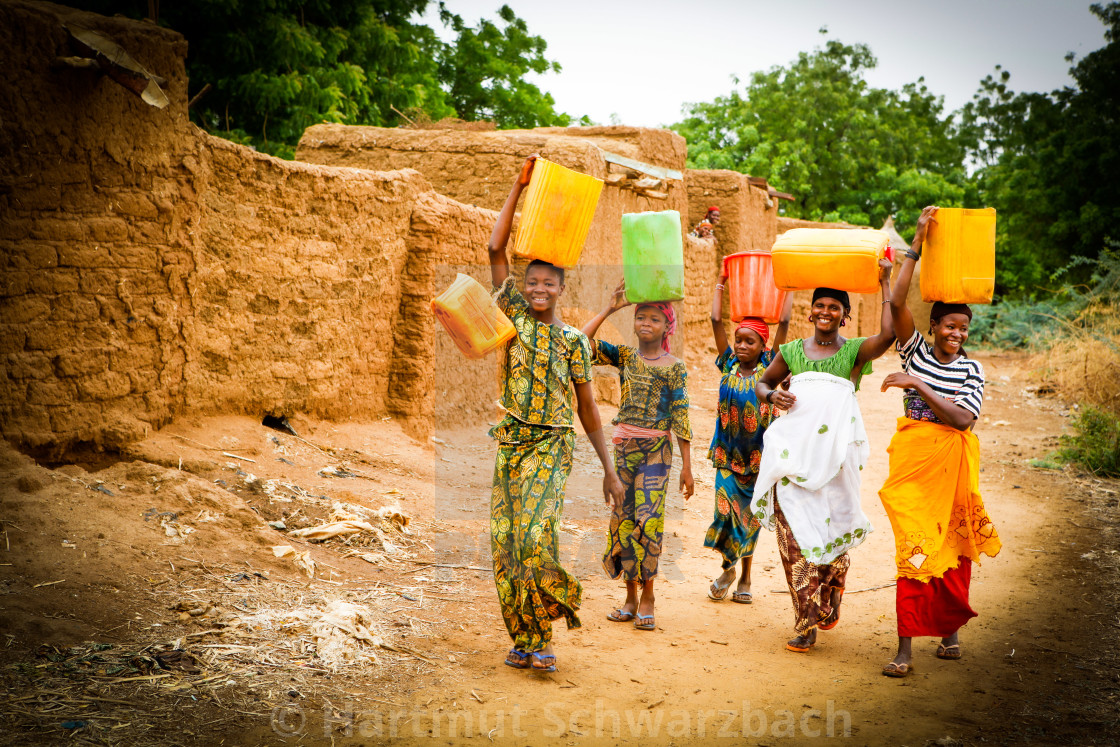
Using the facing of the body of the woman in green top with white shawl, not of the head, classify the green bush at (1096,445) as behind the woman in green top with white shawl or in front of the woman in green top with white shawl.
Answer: behind

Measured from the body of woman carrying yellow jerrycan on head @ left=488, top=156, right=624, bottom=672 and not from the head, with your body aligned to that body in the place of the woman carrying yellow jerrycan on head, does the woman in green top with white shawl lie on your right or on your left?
on your left

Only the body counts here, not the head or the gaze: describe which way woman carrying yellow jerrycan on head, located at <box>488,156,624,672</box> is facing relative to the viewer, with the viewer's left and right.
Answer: facing the viewer

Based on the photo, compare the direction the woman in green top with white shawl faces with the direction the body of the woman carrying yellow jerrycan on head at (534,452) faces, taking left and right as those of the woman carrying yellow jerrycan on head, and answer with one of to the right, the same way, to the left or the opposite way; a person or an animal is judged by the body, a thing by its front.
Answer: the same way

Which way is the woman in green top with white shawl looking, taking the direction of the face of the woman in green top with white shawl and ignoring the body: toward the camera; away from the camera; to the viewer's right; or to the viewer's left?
toward the camera

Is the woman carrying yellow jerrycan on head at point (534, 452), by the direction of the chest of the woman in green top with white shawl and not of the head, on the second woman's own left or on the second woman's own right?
on the second woman's own right

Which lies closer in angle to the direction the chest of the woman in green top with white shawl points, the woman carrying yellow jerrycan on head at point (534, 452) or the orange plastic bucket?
the woman carrying yellow jerrycan on head

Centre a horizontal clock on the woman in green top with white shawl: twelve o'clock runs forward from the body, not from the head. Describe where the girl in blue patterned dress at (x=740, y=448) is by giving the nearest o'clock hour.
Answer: The girl in blue patterned dress is roughly at 5 o'clock from the woman in green top with white shawl.

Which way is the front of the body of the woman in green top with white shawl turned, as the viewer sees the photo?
toward the camera

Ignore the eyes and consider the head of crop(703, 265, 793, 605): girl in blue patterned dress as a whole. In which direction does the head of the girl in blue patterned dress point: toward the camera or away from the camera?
toward the camera

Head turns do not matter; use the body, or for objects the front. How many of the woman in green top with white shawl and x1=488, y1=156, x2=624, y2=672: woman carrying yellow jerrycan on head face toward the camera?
2

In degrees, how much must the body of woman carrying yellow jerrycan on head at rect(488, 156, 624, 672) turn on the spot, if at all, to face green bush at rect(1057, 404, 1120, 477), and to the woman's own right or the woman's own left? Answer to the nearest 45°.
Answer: approximately 135° to the woman's own left

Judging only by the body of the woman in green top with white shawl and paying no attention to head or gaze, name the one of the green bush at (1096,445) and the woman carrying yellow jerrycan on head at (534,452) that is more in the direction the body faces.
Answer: the woman carrying yellow jerrycan on head
